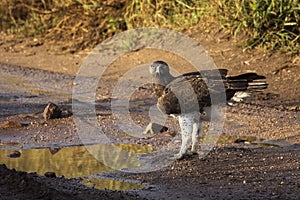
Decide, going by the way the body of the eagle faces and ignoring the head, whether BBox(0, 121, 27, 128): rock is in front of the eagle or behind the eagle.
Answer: in front

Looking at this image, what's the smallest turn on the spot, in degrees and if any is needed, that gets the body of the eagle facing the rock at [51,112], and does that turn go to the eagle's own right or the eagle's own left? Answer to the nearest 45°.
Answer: approximately 45° to the eagle's own right

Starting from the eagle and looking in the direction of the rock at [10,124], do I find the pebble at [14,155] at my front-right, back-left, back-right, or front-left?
front-left

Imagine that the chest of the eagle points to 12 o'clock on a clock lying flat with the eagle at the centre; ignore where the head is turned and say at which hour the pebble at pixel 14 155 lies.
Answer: The pebble is roughly at 12 o'clock from the eagle.

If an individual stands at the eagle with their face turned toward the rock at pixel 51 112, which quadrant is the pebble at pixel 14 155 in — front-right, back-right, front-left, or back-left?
front-left

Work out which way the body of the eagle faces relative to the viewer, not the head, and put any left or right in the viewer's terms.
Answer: facing to the left of the viewer
